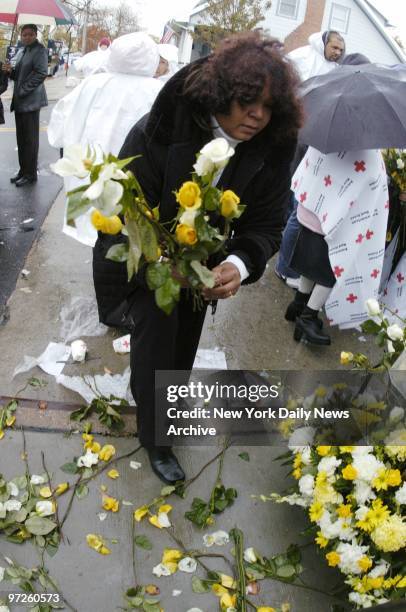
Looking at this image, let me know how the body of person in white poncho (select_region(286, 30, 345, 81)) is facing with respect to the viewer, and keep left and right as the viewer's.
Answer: facing the viewer and to the right of the viewer

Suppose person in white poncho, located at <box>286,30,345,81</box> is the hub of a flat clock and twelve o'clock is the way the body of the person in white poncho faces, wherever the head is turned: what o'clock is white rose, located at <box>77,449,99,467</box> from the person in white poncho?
The white rose is roughly at 2 o'clock from the person in white poncho.

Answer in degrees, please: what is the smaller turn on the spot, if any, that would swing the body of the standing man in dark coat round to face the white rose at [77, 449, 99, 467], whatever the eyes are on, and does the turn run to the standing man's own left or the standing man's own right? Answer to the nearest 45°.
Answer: approximately 45° to the standing man's own left

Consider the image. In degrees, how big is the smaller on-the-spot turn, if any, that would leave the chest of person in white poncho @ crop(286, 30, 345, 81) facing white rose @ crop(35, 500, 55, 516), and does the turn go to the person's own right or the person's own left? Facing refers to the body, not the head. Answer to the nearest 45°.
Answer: approximately 45° to the person's own right

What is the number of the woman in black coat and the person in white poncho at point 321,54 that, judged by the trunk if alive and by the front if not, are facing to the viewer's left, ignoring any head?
0

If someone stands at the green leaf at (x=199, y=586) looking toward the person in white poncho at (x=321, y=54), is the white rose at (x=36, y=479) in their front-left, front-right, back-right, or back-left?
front-left

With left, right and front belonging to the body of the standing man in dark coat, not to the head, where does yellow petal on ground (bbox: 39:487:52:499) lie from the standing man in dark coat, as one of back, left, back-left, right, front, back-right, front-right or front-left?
front-left

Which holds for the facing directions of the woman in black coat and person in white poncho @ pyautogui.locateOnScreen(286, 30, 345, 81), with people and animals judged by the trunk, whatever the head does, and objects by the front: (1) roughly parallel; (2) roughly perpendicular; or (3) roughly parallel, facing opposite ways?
roughly parallel

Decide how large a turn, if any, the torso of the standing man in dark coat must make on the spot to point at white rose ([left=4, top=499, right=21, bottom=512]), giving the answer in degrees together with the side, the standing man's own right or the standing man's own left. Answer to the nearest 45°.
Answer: approximately 45° to the standing man's own left

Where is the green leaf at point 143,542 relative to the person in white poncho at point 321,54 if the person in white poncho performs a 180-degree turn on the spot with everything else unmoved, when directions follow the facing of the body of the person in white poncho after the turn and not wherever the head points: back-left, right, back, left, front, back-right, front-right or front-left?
back-left

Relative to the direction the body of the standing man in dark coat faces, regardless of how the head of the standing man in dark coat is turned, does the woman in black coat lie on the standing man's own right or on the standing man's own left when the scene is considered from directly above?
on the standing man's own left
